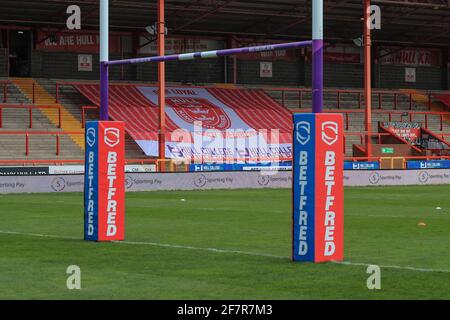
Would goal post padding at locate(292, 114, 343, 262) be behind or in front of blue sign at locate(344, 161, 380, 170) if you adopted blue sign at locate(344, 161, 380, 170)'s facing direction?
in front

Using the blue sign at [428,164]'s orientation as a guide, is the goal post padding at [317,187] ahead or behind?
ahead

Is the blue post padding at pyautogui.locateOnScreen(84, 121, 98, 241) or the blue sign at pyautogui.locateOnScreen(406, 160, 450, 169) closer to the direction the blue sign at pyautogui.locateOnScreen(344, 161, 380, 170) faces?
the blue post padding

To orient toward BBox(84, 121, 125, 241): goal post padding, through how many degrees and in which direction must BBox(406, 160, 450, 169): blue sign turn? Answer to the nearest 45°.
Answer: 0° — it already faces it

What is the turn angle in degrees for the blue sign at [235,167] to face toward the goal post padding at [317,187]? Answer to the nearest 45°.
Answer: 0° — it already faces it

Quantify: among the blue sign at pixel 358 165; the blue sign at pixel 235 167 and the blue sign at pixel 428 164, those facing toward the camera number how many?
3

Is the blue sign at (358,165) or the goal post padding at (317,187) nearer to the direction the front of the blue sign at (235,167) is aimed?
the goal post padding

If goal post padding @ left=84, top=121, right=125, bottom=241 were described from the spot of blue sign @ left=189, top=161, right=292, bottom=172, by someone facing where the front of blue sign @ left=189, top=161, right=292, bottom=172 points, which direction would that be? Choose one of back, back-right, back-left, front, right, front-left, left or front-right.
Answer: front

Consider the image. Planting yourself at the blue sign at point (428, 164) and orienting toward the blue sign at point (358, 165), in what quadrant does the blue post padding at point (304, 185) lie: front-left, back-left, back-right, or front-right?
front-left

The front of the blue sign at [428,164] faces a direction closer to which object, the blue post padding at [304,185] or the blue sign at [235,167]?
the blue post padding

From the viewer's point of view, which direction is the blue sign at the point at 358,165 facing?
toward the camera

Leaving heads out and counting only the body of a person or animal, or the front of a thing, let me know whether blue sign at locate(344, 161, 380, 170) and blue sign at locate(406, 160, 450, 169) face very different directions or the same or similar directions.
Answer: same or similar directions

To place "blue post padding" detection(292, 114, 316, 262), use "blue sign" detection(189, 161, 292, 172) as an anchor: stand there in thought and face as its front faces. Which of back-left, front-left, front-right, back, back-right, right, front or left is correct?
front

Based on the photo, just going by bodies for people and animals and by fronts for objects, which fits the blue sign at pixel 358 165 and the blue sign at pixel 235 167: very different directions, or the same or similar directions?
same or similar directions
